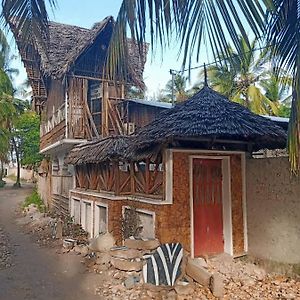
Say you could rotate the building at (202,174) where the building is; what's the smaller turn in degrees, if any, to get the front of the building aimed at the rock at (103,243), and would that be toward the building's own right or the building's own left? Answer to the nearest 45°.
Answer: approximately 90° to the building's own right

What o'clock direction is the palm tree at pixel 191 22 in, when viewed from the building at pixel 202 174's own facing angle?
The palm tree is roughly at 12 o'clock from the building.

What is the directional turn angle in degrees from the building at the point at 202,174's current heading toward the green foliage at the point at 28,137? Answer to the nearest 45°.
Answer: approximately 135° to its right

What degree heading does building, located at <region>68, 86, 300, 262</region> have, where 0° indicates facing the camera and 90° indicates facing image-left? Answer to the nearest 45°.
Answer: approximately 0°

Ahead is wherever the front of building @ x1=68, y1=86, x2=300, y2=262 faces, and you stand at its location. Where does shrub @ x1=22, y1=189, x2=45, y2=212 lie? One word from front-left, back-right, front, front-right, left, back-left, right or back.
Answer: back-right

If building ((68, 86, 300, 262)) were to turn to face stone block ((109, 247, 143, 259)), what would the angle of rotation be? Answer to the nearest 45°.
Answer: approximately 90° to its right

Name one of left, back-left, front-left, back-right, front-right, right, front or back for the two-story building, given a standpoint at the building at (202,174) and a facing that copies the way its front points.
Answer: back-right
